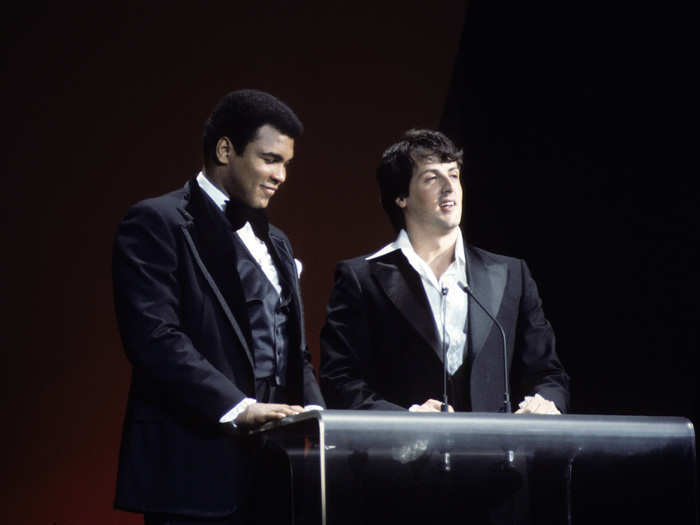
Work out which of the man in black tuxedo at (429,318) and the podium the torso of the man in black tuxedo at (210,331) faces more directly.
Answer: the podium
